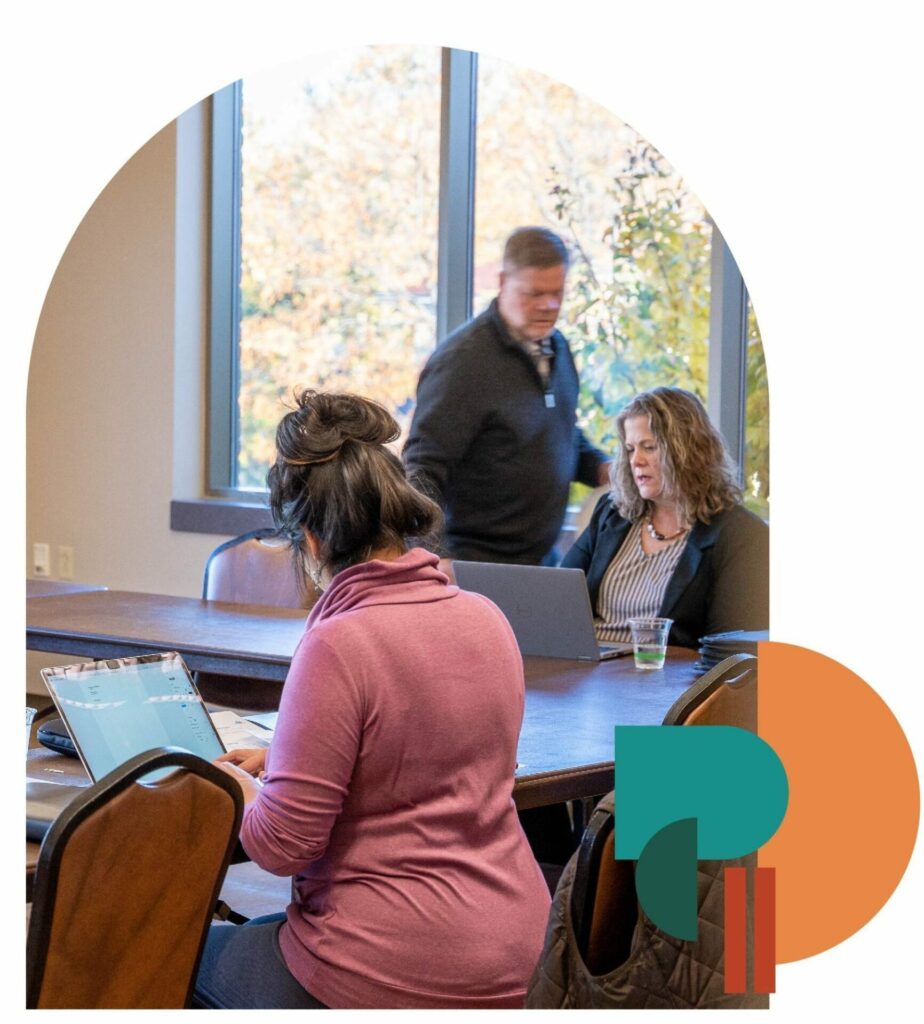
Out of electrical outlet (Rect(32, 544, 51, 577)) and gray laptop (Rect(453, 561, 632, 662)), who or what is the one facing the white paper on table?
the electrical outlet

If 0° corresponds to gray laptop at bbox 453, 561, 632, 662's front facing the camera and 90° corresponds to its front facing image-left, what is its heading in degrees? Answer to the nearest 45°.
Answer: approximately 225°

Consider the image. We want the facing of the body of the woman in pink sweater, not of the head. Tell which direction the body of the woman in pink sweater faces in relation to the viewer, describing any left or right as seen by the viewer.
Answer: facing away from the viewer and to the left of the viewer

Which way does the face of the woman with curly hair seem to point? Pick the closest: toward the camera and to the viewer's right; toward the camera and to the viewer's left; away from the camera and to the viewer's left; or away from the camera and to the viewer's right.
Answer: toward the camera and to the viewer's left

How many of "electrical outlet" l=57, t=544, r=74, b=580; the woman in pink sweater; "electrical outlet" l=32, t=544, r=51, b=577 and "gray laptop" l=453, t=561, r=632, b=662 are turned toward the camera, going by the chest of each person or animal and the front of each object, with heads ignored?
2

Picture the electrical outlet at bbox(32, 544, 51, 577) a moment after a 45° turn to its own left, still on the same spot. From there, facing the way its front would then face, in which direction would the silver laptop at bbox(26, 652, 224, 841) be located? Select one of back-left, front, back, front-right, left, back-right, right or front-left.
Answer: front-right

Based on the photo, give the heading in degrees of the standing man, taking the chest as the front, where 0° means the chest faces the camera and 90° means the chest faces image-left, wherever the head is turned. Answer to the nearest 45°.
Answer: approximately 315°

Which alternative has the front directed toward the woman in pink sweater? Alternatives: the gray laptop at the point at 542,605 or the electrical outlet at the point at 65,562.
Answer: the electrical outlet

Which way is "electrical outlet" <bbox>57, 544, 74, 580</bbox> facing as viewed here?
toward the camera

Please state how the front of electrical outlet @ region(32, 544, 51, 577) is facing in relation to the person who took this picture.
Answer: facing the viewer

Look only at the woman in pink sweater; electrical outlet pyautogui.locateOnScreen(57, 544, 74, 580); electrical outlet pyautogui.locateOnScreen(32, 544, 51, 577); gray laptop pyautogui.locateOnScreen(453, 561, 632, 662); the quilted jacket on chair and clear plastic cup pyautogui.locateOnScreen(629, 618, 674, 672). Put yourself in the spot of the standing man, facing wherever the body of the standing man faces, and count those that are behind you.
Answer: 2

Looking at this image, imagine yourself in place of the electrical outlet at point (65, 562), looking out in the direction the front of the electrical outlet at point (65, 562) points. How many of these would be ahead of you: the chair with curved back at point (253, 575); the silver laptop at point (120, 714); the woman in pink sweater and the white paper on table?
4

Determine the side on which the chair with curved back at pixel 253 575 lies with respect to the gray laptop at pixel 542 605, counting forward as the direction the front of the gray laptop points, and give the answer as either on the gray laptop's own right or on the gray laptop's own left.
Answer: on the gray laptop's own left

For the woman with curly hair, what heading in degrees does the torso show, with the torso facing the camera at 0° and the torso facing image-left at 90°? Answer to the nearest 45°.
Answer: approximately 45°
